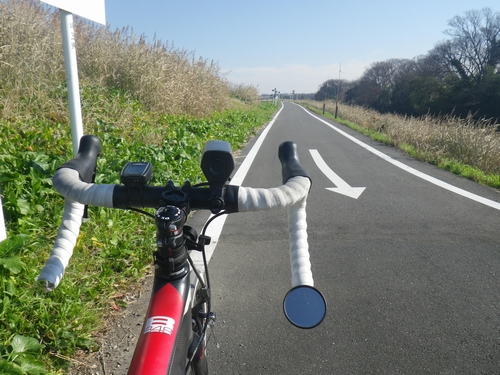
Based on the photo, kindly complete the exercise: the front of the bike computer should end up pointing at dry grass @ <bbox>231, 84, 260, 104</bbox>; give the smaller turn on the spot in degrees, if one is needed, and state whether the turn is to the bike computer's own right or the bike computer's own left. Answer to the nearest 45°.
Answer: approximately 180°

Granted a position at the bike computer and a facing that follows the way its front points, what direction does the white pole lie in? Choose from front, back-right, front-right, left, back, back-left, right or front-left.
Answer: back

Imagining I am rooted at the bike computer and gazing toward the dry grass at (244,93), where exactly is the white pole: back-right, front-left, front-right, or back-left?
front-left

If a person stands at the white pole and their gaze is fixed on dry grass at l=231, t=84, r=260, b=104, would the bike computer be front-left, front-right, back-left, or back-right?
back-right

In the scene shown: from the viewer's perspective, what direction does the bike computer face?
toward the camera

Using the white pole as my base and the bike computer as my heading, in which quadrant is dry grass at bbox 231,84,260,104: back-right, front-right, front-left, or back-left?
back-left
